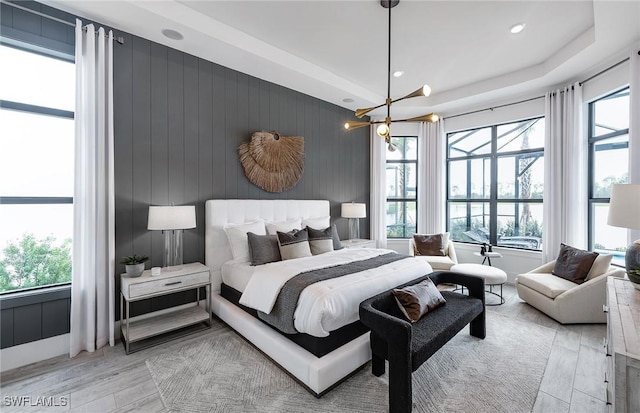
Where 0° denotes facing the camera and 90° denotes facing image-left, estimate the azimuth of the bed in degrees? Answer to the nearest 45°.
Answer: approximately 315°

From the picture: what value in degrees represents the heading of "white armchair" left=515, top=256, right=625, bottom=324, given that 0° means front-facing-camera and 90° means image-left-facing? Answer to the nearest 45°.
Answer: approximately 45°

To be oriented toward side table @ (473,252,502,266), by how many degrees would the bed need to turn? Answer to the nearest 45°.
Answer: approximately 90° to its left

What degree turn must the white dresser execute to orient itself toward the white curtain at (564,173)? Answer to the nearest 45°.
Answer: approximately 90° to its right

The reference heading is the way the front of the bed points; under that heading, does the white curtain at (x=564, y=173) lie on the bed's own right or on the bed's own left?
on the bed's own left

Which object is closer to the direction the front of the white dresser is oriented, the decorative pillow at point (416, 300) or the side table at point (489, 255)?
the decorative pillow

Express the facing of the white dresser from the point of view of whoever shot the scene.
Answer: facing to the left of the viewer

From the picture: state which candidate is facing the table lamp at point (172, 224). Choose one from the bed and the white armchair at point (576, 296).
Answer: the white armchair
